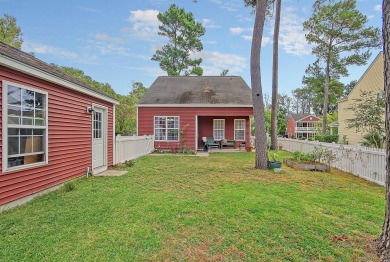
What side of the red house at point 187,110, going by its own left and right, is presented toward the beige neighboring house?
left

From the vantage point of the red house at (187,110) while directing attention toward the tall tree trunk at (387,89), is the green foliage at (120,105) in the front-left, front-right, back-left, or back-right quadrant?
back-right

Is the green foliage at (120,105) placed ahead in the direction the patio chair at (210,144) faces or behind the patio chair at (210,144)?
behind

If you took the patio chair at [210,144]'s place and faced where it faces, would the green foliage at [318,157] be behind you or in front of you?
in front

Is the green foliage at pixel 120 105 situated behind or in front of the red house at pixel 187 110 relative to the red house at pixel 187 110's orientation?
behind

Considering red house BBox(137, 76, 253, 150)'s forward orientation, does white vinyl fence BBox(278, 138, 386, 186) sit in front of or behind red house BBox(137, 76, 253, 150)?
in front

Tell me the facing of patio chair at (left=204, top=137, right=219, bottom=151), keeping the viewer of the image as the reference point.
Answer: facing the viewer and to the right of the viewer

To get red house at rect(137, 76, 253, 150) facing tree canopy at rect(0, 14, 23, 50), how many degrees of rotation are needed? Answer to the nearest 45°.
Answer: approximately 135° to its right

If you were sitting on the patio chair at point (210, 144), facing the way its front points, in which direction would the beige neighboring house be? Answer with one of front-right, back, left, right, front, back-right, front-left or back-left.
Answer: front-left

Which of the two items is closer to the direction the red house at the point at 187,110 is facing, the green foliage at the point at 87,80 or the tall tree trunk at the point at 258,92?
the tall tree trunk
